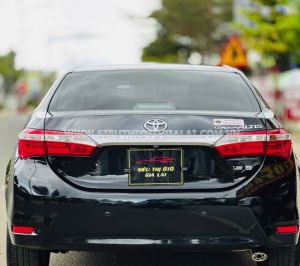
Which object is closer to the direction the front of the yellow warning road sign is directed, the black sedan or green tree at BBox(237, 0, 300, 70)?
the black sedan

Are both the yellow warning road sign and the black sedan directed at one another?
yes

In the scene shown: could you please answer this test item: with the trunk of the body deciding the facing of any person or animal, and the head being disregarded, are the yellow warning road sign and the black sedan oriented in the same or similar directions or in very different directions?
very different directions

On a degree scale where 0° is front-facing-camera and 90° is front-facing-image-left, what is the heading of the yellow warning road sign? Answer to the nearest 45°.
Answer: approximately 0°

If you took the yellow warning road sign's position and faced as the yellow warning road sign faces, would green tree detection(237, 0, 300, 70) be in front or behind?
behind

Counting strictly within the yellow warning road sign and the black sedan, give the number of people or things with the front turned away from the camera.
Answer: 1

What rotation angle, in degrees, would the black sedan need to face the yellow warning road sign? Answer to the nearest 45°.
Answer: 0° — it already faces it

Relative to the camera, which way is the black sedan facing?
away from the camera

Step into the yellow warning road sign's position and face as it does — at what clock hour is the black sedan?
The black sedan is roughly at 12 o'clock from the yellow warning road sign.

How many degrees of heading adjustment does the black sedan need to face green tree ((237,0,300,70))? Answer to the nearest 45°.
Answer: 0° — it already faces it
